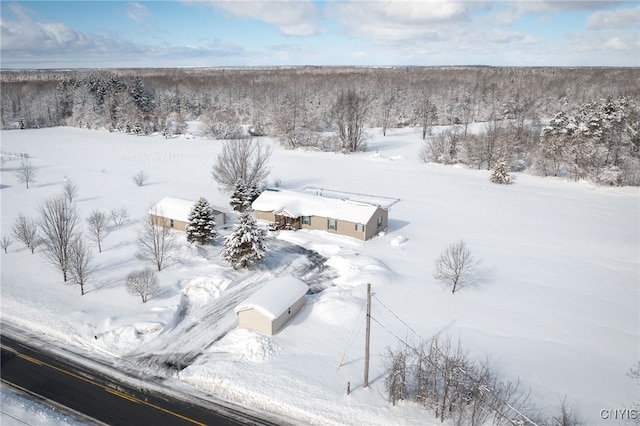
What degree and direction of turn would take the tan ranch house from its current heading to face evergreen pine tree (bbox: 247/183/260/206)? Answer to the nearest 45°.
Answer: approximately 90° to its right

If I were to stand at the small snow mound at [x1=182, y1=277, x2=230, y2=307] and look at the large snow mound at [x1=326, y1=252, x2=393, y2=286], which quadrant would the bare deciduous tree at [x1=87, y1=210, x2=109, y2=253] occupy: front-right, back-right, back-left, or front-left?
back-left

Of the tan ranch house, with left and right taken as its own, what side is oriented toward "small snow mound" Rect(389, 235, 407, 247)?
left

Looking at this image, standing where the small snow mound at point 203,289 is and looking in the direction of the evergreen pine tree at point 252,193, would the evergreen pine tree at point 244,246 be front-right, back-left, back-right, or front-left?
front-right

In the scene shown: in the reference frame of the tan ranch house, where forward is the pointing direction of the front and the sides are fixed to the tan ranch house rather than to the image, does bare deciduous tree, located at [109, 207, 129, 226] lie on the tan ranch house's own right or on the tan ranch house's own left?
on the tan ranch house's own right

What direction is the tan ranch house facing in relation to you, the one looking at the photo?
facing the viewer and to the left of the viewer

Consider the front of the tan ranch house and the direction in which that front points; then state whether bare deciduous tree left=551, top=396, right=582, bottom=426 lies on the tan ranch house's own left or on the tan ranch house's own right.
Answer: on the tan ranch house's own left

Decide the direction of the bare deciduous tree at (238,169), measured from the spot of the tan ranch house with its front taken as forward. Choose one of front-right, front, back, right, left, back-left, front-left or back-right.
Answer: right

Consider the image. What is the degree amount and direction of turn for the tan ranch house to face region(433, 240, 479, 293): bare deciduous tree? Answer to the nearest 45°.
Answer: approximately 90° to its left

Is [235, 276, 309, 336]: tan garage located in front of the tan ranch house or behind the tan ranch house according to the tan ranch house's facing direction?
in front

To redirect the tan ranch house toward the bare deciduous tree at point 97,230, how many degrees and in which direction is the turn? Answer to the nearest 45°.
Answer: approximately 45° to its right
